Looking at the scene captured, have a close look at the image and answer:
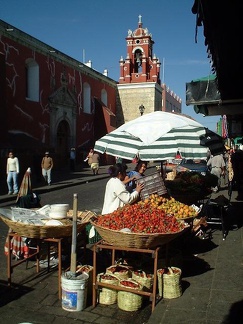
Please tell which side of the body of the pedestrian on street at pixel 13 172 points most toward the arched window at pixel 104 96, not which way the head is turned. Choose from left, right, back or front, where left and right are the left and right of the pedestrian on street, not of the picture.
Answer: back

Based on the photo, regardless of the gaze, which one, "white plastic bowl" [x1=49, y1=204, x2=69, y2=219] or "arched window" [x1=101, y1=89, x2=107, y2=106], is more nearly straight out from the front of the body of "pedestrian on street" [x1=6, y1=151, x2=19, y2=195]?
the white plastic bowl

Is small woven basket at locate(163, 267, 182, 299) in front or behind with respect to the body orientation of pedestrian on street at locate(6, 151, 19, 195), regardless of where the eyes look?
in front

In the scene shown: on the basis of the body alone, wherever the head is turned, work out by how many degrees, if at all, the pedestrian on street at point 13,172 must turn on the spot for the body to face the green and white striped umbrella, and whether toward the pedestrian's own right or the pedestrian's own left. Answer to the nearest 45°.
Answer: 0° — they already face it

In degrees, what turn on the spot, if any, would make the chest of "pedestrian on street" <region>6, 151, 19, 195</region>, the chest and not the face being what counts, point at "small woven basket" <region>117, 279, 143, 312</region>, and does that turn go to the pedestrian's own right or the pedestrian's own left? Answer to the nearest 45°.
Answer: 0° — they already face it

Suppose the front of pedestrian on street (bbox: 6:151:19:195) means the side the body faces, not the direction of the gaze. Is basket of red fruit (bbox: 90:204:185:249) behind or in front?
in front

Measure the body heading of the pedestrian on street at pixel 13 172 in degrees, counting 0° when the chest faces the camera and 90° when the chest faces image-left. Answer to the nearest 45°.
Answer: approximately 0°

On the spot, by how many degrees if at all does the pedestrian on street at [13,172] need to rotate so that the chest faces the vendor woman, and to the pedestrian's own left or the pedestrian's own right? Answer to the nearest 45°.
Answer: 0° — they already face them

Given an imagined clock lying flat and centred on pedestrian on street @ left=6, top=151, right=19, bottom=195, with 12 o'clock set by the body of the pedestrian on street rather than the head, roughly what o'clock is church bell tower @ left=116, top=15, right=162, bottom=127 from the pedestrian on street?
The church bell tower is roughly at 7 o'clock from the pedestrian on street.

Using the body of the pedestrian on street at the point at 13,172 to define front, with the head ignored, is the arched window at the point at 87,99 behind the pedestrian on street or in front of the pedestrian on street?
behind

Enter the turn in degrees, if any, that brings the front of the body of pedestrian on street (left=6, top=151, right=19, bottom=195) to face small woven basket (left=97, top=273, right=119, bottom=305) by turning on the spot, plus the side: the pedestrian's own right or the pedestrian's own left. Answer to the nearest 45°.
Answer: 0° — they already face it

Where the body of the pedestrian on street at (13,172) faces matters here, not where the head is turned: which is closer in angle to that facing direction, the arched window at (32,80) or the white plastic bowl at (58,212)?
the white plastic bowl

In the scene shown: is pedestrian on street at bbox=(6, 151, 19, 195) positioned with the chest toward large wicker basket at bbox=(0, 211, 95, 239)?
yes

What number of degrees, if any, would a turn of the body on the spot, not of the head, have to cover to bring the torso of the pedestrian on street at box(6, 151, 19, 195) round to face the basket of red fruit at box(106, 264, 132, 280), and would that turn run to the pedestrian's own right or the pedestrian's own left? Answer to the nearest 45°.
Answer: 0° — they already face it

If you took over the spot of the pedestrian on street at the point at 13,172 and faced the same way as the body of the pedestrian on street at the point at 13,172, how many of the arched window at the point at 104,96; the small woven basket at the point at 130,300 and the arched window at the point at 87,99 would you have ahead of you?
1
